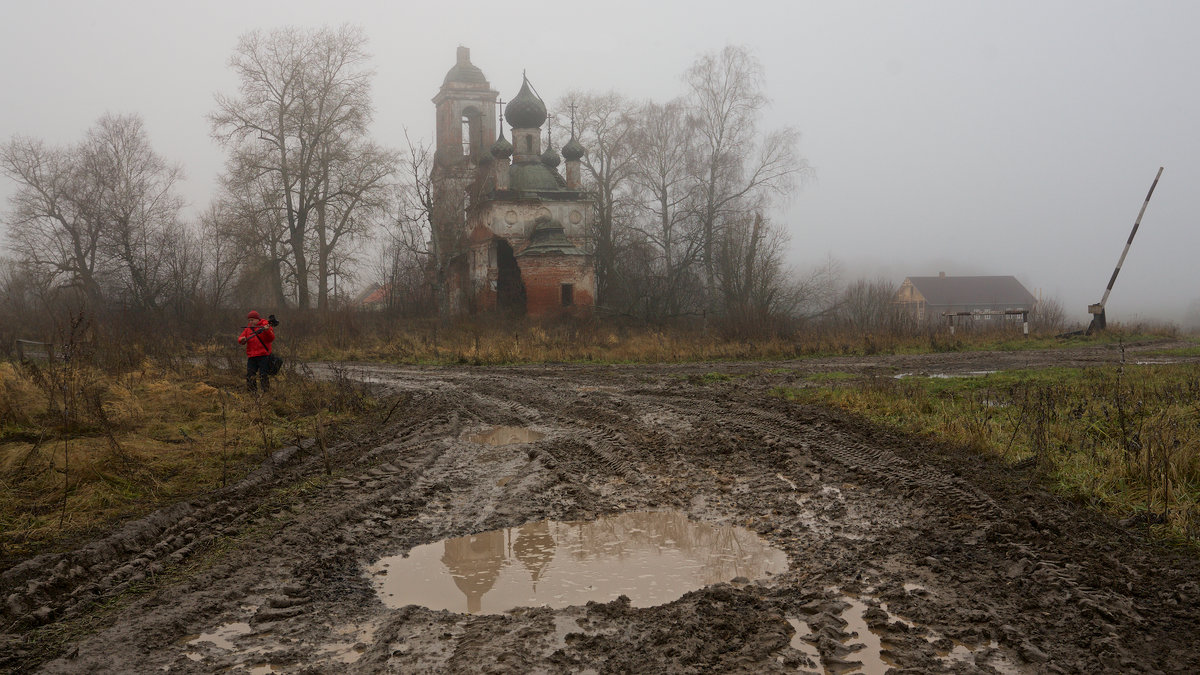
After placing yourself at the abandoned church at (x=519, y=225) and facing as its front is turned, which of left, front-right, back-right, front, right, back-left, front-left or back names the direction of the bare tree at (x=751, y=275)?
back

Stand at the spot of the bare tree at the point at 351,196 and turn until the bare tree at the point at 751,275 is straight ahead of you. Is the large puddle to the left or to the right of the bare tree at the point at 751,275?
right

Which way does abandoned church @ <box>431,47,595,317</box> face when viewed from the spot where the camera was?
facing away from the viewer and to the left of the viewer
